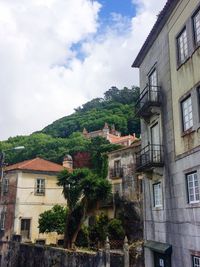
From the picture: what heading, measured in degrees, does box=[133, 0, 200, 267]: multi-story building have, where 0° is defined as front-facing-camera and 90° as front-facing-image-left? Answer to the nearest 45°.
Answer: approximately 45°

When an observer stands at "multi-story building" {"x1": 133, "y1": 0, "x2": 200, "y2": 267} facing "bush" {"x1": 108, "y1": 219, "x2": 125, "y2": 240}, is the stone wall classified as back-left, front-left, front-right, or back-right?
front-left

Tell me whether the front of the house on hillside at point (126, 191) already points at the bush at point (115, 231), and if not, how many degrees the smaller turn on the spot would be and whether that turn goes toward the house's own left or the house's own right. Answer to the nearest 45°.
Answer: approximately 45° to the house's own left

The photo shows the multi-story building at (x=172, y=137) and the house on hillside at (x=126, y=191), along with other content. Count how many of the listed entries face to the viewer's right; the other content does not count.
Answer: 0

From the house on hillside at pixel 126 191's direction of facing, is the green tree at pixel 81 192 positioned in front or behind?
in front

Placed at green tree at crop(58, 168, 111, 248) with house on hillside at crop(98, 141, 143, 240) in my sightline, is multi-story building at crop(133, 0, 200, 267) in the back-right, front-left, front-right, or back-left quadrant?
back-right

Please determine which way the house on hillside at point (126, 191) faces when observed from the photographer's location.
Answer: facing the viewer and to the left of the viewer

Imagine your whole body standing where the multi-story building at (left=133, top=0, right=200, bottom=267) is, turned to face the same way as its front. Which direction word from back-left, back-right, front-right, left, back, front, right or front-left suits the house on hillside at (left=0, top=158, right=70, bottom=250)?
right
